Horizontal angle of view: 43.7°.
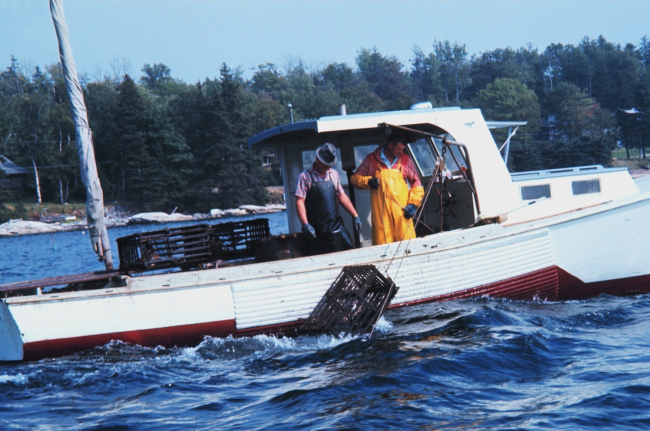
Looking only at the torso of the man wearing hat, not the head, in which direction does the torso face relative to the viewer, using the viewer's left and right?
facing the viewer and to the right of the viewer

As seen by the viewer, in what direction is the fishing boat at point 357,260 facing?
to the viewer's right

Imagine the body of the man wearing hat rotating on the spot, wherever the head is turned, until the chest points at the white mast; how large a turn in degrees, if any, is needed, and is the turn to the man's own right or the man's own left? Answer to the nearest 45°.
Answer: approximately 135° to the man's own right
